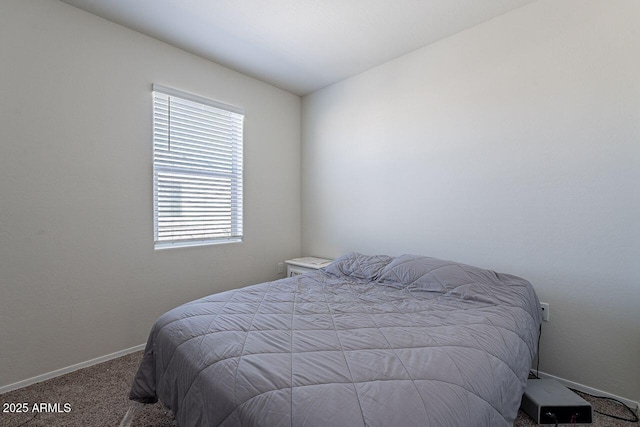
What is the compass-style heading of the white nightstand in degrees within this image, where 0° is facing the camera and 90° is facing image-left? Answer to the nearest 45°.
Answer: approximately 45°

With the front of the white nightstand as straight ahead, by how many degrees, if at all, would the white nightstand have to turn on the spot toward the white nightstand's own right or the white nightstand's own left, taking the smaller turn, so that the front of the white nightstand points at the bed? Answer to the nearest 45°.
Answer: approximately 45° to the white nightstand's own left

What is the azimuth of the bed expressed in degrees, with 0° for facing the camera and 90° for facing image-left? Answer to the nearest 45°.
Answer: approximately 45°

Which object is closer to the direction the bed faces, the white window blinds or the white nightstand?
the white window blinds

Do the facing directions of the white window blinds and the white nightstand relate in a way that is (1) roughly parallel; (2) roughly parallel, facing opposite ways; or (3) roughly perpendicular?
roughly perpendicular

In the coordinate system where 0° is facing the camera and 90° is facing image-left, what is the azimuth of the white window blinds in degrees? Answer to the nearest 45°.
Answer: approximately 315°

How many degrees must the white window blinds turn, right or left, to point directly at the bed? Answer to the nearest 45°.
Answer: approximately 45° to its right

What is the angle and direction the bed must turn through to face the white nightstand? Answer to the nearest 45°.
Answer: approximately 135° to its right

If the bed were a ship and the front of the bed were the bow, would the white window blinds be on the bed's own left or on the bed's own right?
on the bed's own right
